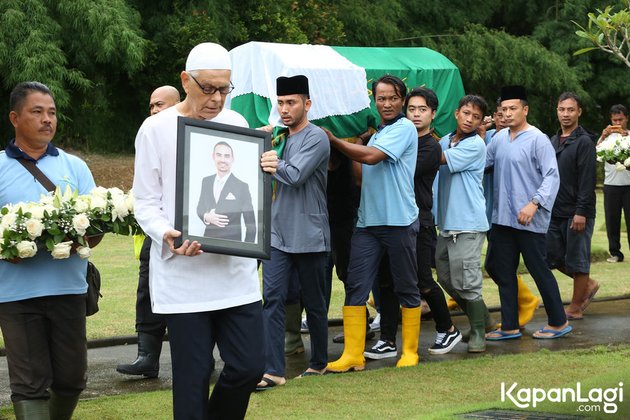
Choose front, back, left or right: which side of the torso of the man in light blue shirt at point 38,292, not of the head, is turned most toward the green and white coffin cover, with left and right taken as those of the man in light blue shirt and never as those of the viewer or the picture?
left

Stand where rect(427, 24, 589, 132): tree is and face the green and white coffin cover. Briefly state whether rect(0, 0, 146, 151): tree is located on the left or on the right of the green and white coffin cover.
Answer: right

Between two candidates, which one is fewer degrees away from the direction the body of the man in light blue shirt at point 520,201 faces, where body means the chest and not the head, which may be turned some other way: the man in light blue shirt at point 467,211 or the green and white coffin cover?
the man in light blue shirt

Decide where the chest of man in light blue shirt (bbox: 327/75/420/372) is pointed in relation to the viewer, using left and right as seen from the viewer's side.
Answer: facing the viewer and to the left of the viewer

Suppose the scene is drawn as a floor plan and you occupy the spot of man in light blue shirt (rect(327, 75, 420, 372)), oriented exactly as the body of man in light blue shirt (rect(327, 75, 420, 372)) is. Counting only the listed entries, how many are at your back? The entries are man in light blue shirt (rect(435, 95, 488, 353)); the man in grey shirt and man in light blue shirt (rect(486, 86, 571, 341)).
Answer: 2

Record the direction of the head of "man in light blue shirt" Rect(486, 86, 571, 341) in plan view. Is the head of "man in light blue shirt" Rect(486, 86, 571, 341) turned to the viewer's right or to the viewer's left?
to the viewer's left
